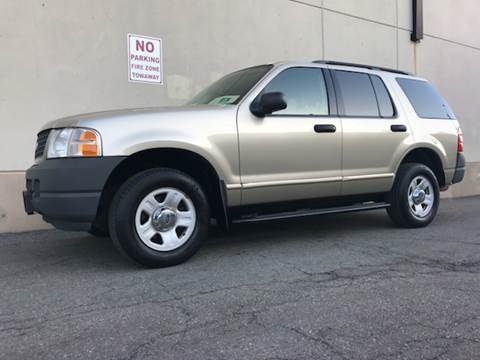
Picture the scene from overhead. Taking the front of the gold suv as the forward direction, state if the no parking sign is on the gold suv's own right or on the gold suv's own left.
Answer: on the gold suv's own right

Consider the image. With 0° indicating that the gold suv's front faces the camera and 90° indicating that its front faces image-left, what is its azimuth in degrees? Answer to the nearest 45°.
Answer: approximately 45°
